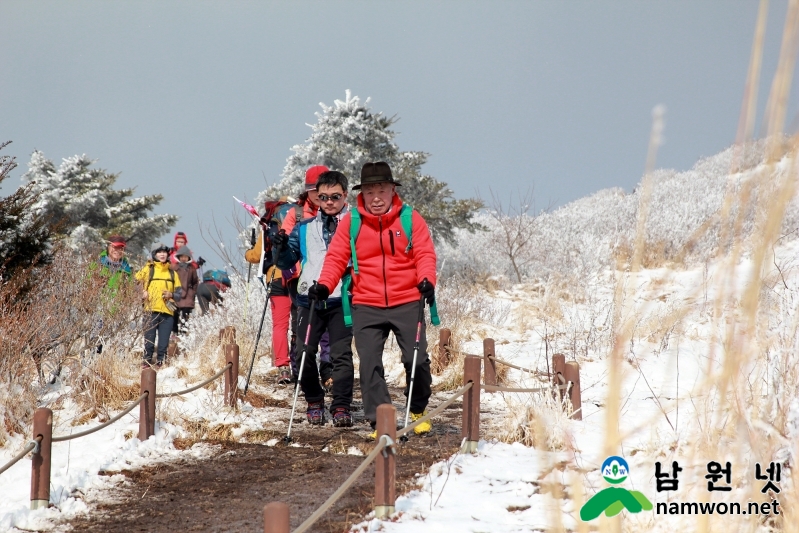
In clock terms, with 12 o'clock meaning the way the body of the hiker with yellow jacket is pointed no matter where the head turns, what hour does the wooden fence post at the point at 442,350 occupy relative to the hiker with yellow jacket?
The wooden fence post is roughly at 10 o'clock from the hiker with yellow jacket.

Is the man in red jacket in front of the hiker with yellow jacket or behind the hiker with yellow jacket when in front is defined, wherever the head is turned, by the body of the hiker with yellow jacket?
in front

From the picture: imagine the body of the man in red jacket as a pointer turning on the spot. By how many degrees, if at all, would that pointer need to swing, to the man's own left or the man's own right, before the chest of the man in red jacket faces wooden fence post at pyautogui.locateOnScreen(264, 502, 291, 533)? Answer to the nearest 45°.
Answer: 0° — they already face it

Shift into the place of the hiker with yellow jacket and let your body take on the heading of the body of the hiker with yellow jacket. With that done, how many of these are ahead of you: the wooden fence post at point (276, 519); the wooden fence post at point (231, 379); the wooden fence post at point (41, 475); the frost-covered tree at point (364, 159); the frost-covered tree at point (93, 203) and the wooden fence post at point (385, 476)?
4

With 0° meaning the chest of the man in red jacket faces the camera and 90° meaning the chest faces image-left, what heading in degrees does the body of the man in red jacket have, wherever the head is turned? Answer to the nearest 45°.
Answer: approximately 0°

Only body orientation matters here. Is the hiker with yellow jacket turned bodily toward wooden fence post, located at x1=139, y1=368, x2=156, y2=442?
yes

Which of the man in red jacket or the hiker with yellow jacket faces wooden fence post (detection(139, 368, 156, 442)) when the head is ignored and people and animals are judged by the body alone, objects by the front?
the hiker with yellow jacket

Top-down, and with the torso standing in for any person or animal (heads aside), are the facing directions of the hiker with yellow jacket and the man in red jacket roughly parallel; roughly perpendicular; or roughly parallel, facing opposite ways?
roughly parallel

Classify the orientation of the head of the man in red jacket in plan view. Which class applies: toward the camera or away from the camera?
toward the camera

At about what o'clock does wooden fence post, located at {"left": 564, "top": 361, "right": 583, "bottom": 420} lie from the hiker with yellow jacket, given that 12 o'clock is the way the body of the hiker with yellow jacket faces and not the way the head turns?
The wooden fence post is roughly at 11 o'clock from the hiker with yellow jacket.

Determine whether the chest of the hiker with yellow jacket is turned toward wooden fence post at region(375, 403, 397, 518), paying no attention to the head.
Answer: yes

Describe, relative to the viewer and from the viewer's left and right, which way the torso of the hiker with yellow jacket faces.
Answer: facing the viewer

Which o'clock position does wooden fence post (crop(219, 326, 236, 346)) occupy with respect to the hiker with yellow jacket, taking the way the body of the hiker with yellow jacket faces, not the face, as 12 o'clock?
The wooden fence post is roughly at 11 o'clock from the hiker with yellow jacket.

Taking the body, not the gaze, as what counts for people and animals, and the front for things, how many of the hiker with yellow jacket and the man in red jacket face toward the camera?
2

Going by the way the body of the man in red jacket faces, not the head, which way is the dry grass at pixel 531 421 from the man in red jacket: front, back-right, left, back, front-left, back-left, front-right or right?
left
